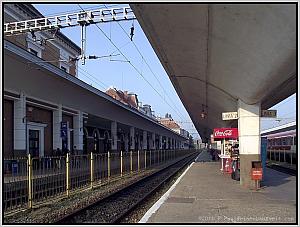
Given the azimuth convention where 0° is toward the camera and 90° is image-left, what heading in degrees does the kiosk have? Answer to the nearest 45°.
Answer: approximately 0°

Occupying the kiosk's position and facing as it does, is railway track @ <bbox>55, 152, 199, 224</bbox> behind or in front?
in front

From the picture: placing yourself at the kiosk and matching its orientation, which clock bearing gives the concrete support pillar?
The concrete support pillar is roughly at 12 o'clock from the kiosk.
